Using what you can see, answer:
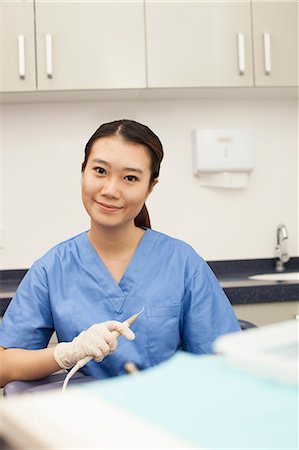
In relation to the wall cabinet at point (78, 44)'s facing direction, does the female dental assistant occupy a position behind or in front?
in front

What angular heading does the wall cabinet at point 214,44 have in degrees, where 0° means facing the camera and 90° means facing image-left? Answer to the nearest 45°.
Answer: approximately 0°

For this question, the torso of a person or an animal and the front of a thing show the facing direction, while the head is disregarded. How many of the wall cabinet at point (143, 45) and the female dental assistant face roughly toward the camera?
2

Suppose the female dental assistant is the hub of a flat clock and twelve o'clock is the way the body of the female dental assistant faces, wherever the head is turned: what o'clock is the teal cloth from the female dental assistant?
The teal cloth is roughly at 12 o'clock from the female dental assistant.

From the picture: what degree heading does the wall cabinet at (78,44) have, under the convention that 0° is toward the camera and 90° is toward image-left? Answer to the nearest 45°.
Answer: approximately 0°

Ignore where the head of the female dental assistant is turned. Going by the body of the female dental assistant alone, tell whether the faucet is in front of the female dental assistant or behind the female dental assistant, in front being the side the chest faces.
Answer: behind
